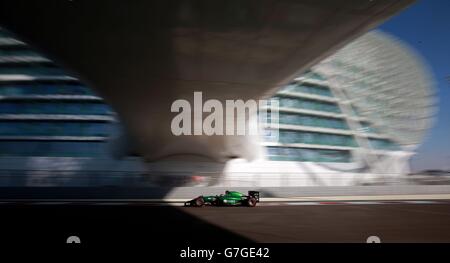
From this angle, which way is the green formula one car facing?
to the viewer's left
